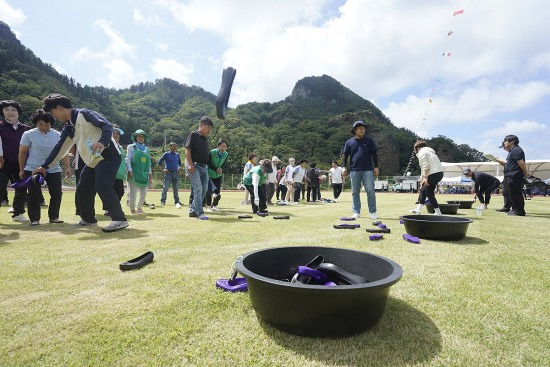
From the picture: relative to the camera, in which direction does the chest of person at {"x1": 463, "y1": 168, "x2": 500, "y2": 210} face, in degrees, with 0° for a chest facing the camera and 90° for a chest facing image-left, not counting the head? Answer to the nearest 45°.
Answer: approximately 45°

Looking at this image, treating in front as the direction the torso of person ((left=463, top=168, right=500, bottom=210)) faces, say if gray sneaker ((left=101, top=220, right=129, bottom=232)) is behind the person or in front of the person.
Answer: in front

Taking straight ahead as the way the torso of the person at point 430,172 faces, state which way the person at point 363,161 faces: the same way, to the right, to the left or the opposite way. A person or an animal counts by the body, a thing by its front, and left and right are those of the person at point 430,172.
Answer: to the left

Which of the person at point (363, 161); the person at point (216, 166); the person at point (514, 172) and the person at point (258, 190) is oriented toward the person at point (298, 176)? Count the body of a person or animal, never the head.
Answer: the person at point (514, 172)

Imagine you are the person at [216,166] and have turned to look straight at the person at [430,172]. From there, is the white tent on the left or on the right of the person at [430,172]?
left

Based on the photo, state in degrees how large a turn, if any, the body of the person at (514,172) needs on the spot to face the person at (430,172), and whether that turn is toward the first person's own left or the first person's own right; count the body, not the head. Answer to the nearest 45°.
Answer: approximately 45° to the first person's own left

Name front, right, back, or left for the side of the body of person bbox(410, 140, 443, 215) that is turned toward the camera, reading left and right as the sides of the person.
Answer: left

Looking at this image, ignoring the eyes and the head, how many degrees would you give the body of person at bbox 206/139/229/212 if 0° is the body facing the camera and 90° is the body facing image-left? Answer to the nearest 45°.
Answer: approximately 315°

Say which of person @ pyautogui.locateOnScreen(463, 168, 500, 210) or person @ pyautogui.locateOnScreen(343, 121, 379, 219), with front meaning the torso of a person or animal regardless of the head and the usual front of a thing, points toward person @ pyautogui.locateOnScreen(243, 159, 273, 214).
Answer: person @ pyautogui.locateOnScreen(463, 168, 500, 210)

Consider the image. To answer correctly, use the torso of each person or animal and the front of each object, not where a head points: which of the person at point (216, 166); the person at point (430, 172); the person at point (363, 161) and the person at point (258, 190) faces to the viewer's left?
the person at point (430, 172)

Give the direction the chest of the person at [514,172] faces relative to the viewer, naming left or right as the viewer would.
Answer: facing to the left of the viewer

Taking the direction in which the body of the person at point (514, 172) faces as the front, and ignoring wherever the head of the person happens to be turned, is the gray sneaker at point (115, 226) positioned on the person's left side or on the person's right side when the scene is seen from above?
on the person's left side
